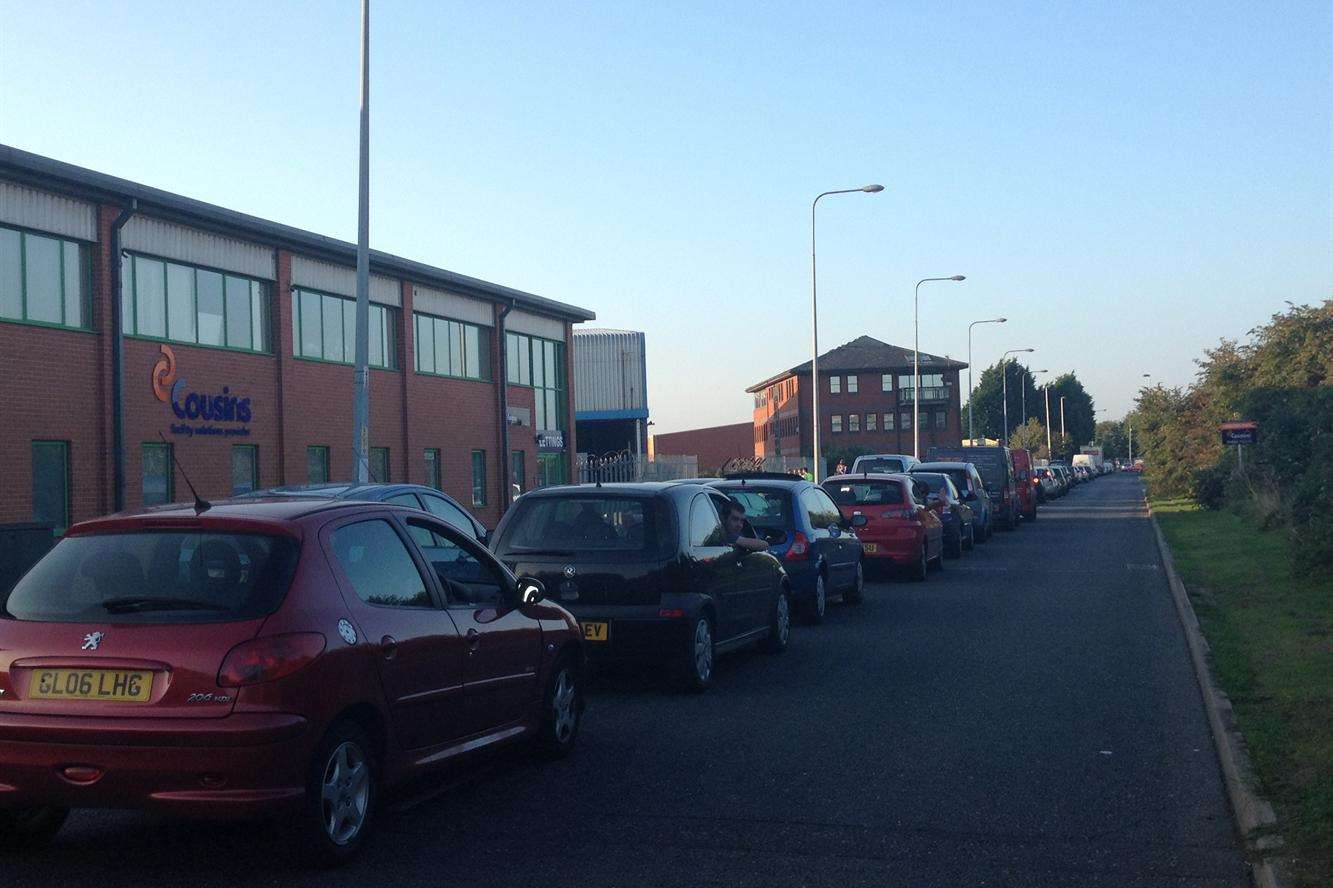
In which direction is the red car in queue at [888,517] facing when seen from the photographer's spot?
facing away from the viewer

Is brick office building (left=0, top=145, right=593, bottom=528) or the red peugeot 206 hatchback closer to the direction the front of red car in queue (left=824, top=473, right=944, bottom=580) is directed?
the brick office building

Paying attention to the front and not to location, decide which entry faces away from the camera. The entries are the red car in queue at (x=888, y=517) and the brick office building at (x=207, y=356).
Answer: the red car in queue

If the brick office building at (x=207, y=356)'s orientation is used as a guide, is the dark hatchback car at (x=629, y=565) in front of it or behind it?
in front

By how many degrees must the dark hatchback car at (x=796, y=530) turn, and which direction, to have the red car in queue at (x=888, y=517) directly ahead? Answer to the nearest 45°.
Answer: approximately 45° to its left

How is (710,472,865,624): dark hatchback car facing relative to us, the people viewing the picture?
facing away from the viewer and to the right of the viewer

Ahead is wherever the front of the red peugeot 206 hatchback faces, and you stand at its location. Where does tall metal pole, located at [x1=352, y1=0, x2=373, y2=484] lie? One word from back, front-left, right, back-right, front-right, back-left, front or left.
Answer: front-left

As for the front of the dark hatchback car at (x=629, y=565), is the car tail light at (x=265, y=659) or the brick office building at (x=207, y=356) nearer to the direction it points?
the brick office building

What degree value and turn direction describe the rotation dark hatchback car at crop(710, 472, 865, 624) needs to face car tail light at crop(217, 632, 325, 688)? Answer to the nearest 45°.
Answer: approximately 135° to its right

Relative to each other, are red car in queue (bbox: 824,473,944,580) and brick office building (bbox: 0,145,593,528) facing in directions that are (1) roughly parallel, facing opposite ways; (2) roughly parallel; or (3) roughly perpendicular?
roughly perpendicular

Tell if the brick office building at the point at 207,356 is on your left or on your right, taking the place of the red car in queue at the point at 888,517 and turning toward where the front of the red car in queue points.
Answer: on your left

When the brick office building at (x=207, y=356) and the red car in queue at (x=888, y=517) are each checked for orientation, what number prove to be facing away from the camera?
1
